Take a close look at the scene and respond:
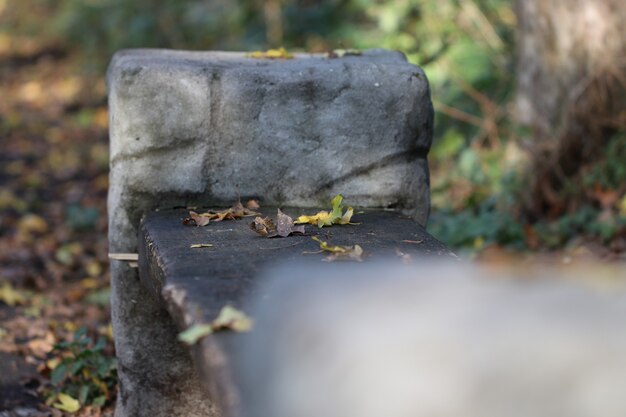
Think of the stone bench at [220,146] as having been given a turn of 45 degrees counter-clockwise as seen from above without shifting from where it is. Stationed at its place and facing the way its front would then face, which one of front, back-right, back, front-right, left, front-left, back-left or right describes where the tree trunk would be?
left

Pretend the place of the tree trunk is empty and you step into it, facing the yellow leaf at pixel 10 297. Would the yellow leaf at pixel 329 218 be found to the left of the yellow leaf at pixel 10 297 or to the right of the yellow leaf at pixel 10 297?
left

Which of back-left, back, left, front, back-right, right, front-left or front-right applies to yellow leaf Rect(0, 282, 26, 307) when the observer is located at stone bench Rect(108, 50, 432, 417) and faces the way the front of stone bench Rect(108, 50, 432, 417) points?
back-right

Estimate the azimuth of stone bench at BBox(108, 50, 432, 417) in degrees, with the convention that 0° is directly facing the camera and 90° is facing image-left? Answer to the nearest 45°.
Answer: approximately 0°
